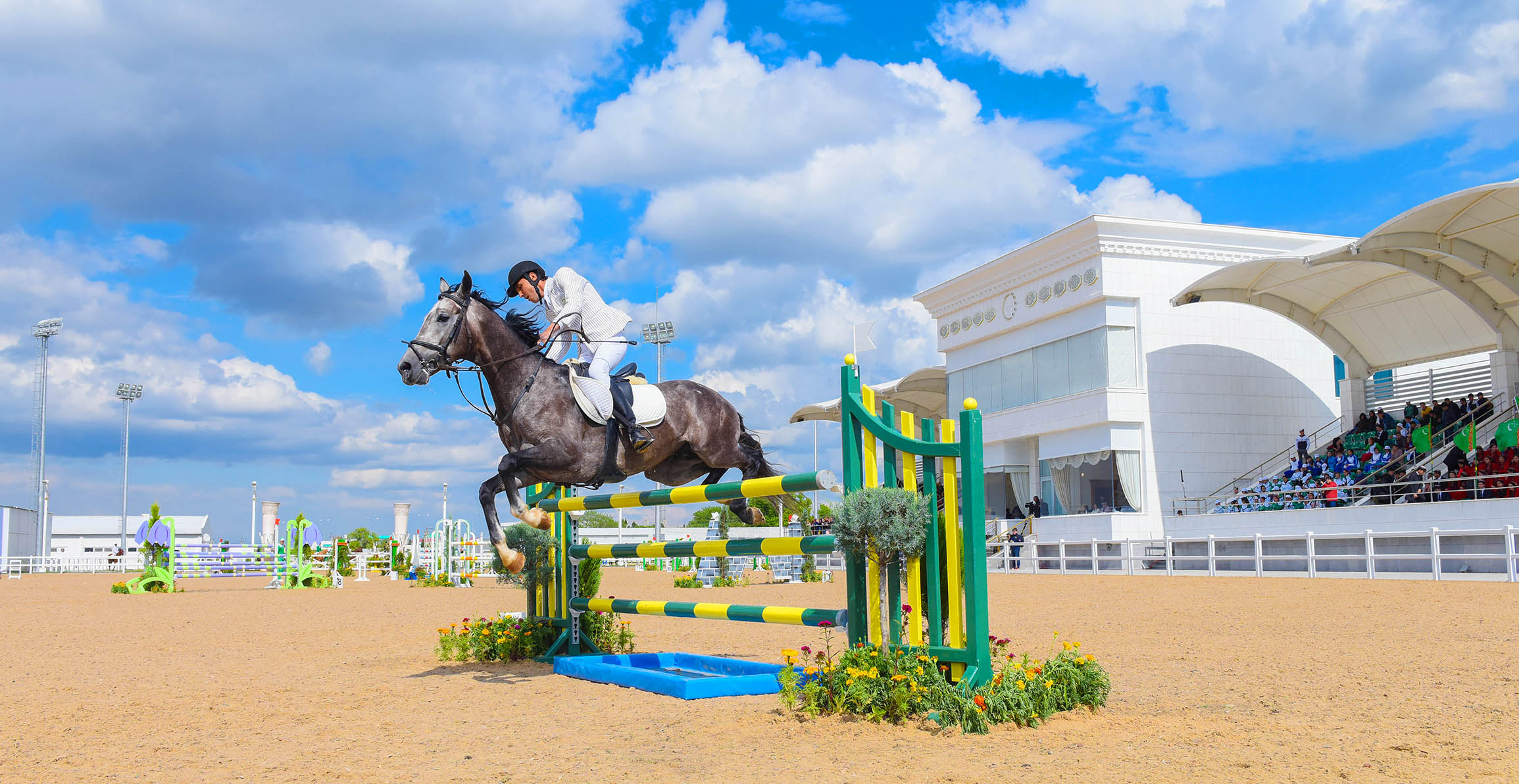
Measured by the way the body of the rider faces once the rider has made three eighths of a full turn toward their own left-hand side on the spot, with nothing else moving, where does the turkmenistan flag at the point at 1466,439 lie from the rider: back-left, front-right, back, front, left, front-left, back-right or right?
left

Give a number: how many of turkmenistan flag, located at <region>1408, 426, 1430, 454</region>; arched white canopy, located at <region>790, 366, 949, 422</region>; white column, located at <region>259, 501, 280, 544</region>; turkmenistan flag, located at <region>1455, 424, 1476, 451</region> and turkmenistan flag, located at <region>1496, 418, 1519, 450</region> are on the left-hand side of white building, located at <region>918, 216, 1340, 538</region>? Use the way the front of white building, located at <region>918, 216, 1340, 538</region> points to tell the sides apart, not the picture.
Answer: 3

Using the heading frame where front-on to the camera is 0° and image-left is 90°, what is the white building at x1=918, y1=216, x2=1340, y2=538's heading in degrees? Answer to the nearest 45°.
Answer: approximately 45°

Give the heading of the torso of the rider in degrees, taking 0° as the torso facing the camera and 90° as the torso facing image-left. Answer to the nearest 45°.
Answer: approximately 90°

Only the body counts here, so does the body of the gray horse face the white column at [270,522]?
no

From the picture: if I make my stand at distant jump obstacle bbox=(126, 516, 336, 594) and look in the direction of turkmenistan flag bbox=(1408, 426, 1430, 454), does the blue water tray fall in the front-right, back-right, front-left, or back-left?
front-right

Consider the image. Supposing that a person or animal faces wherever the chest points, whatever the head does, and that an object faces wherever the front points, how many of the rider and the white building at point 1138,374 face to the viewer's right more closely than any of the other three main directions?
0

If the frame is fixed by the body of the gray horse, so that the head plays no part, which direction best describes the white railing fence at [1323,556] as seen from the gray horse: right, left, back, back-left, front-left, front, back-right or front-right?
back-right

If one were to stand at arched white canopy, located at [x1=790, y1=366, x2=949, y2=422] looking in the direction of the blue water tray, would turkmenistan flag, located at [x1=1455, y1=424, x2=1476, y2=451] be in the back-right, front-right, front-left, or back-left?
front-left

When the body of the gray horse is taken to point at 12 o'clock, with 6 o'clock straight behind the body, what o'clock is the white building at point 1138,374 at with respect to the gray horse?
The white building is roughly at 4 o'clock from the gray horse.

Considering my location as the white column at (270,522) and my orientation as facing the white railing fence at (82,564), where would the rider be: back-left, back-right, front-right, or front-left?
back-left

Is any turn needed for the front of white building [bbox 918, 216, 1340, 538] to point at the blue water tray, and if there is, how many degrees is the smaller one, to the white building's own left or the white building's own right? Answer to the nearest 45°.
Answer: approximately 45° to the white building's own left

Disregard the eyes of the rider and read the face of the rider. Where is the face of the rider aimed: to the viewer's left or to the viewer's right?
to the viewer's left

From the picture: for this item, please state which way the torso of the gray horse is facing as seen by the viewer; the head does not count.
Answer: to the viewer's left
